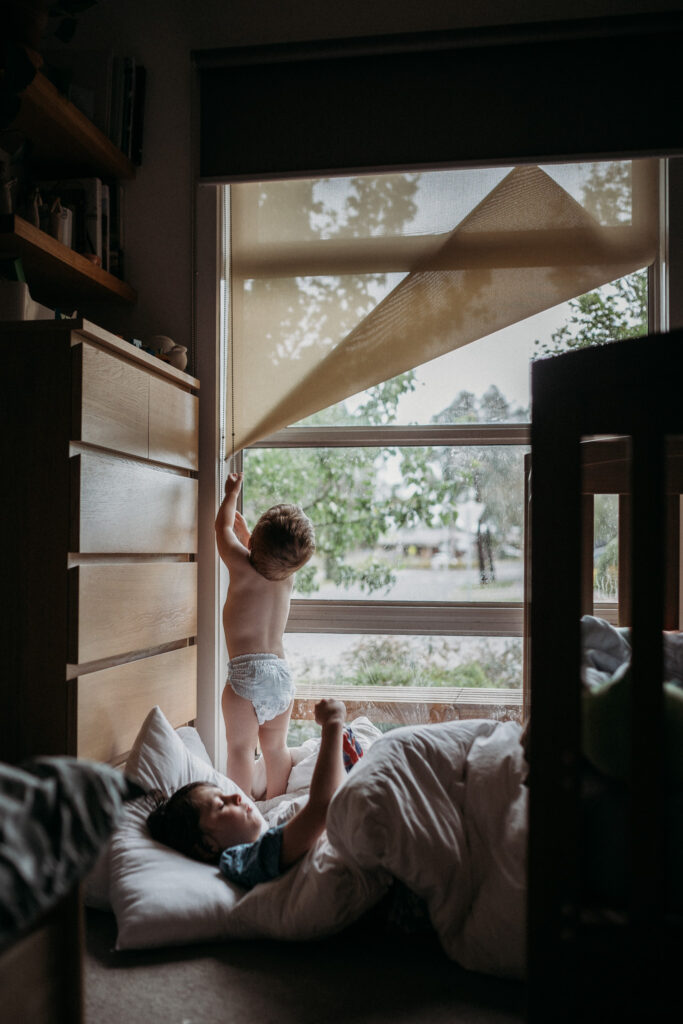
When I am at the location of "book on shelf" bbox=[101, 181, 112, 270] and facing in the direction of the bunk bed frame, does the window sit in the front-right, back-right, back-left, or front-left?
front-left

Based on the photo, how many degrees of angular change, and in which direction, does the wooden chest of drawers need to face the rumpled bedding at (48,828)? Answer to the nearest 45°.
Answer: approximately 45° to its right

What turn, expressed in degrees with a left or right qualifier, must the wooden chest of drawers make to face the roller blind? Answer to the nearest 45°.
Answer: approximately 90° to its left

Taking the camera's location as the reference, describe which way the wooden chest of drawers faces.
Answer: facing the viewer and to the right of the viewer

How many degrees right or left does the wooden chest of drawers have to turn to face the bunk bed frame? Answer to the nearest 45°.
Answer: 0° — it already faces it

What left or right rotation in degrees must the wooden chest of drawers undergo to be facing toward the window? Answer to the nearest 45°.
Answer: approximately 90° to its left

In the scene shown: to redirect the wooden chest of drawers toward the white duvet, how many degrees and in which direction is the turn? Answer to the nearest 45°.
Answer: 0° — it already faces it

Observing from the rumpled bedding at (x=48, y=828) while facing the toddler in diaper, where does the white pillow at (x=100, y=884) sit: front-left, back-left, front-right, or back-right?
front-left
